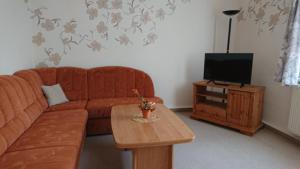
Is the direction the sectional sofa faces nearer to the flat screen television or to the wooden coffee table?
the wooden coffee table

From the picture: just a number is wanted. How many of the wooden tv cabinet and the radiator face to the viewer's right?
0

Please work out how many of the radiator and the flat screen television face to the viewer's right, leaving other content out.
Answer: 0

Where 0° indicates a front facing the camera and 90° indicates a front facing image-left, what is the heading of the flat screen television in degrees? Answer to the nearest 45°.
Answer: approximately 45°

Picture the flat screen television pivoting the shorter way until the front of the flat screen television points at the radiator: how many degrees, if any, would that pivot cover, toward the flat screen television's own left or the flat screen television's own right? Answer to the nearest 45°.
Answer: approximately 90° to the flat screen television's own left

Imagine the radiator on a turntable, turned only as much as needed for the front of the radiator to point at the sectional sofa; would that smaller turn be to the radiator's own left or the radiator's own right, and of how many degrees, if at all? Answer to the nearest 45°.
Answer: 0° — it already faces it

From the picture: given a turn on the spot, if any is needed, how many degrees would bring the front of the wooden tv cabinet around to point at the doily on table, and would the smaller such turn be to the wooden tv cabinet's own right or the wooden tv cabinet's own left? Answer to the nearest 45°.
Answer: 0° — it already faces it

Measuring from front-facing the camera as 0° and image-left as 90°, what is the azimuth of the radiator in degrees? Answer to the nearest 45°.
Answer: approximately 45°

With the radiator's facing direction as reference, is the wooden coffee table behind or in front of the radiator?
in front

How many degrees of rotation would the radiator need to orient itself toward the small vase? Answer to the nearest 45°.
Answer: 0° — it already faces it

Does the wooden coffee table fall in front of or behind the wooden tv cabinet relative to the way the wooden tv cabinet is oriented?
in front

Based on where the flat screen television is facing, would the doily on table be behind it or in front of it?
in front
